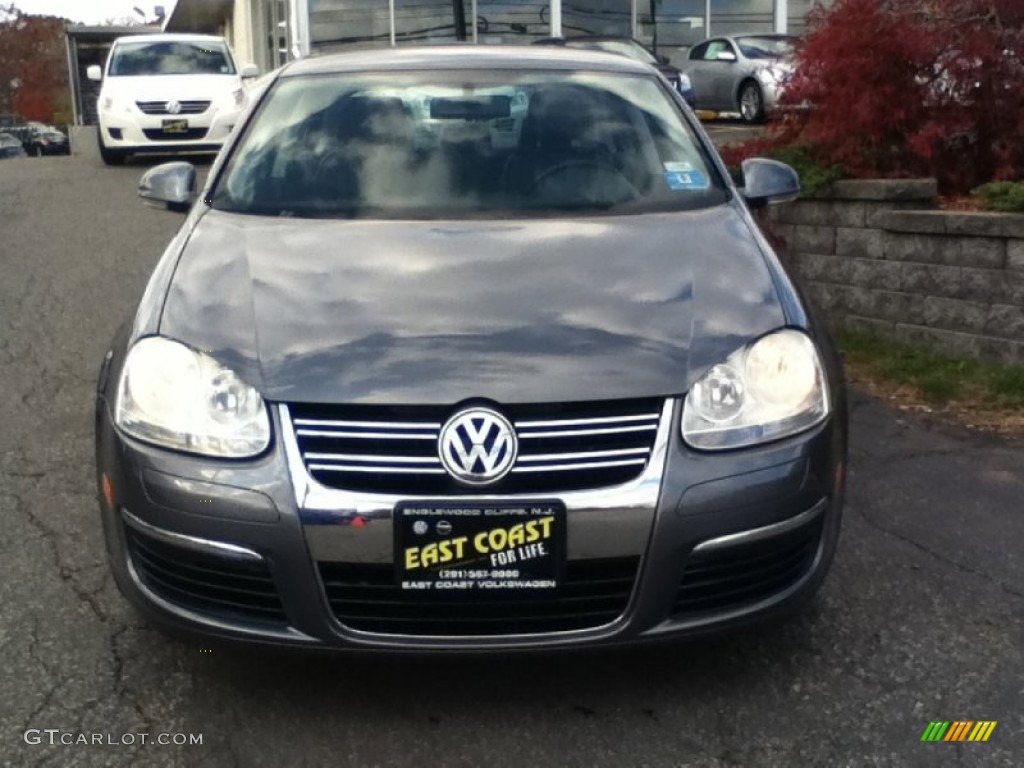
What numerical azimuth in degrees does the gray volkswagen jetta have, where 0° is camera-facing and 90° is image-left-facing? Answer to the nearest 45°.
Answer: approximately 0°

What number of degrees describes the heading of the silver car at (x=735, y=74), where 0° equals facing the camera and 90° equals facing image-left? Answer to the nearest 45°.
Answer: approximately 315°

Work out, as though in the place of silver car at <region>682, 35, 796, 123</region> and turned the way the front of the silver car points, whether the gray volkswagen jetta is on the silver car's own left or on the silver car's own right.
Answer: on the silver car's own right

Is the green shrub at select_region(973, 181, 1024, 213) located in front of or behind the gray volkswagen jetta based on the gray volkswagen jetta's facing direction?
behind

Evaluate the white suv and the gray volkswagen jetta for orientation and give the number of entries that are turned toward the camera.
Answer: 2

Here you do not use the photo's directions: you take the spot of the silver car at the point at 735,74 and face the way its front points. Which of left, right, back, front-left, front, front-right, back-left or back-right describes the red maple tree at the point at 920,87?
front-right

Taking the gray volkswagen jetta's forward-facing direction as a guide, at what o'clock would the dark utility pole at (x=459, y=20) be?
The dark utility pole is roughly at 6 o'clock from the gray volkswagen jetta.

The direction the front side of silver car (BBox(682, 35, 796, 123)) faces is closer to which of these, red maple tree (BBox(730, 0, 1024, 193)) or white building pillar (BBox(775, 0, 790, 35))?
the red maple tree

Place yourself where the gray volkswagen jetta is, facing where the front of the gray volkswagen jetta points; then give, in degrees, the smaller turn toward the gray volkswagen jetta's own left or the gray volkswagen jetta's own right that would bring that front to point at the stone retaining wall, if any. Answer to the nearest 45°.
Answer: approximately 135° to the gray volkswagen jetta's own left

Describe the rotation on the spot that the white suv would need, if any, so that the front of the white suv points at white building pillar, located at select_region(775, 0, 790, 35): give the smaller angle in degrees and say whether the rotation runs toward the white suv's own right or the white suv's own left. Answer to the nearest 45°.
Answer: approximately 135° to the white suv's own left

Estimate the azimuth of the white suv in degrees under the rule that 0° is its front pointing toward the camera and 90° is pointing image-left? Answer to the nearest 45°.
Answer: approximately 0°

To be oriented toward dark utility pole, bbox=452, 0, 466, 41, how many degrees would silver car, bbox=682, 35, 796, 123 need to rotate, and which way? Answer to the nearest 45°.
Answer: approximately 180°

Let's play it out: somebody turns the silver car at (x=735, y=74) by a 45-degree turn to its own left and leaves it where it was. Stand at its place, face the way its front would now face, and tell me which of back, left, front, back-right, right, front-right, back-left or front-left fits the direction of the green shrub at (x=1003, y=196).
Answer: right

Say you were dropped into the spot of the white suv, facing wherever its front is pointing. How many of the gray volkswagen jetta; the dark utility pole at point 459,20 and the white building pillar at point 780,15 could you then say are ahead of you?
1
